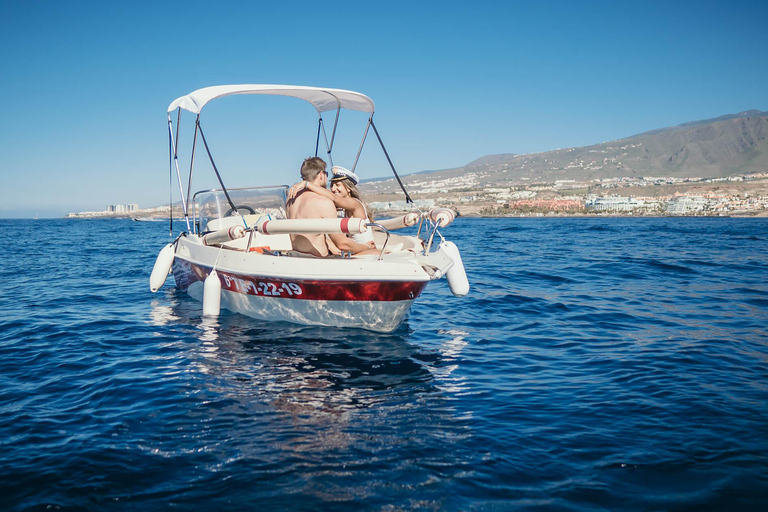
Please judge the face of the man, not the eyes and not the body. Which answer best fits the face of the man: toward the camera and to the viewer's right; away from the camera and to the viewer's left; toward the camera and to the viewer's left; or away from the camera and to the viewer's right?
away from the camera and to the viewer's right

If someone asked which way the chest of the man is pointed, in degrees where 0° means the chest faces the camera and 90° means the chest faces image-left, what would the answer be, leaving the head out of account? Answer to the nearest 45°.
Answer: approximately 225°
